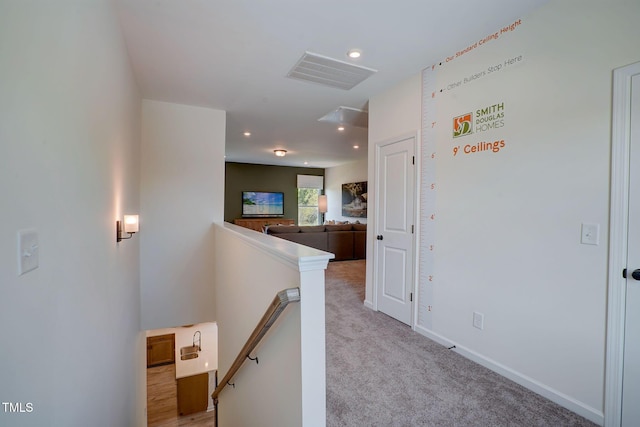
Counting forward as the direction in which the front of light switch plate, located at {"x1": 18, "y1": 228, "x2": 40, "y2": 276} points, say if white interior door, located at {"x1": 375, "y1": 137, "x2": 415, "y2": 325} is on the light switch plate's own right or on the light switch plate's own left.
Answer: on the light switch plate's own left

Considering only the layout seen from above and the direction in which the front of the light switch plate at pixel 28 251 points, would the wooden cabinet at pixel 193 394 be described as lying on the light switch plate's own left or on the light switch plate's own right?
on the light switch plate's own left

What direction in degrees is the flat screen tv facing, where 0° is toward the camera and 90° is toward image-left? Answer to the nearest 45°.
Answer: approximately 0°

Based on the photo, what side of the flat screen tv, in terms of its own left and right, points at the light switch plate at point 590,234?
front

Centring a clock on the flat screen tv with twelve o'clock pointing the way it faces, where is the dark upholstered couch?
The dark upholstered couch is roughly at 11 o'clock from the flat screen tv.

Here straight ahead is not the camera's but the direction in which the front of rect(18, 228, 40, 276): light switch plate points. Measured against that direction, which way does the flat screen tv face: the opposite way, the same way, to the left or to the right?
to the right

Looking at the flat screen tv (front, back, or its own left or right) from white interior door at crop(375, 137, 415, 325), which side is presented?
front

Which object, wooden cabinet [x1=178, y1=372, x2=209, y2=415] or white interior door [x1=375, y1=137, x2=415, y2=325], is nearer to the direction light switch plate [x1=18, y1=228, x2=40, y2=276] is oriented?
the white interior door

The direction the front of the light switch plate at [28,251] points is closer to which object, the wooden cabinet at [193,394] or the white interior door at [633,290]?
the white interior door

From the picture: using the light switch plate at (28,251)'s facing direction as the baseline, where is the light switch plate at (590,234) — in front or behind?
in front

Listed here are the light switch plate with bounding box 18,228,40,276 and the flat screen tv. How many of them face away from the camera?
0

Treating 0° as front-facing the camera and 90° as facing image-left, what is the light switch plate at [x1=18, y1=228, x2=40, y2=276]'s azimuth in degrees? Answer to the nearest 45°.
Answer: approximately 315°

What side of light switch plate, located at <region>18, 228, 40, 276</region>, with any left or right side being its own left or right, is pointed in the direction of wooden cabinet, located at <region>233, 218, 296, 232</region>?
left

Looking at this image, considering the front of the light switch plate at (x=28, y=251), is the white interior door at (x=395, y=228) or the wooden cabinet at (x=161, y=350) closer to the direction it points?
the white interior door

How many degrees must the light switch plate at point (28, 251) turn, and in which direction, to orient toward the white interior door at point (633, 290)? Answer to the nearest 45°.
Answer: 0° — it already faces it
